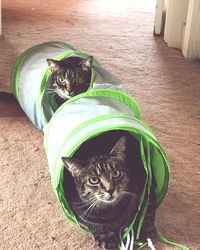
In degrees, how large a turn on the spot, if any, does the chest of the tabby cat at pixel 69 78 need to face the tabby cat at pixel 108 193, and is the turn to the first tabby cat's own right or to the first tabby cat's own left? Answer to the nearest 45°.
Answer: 0° — it already faces it

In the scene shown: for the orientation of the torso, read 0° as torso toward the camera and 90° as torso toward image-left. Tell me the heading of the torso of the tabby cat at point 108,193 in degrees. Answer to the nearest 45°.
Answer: approximately 0°

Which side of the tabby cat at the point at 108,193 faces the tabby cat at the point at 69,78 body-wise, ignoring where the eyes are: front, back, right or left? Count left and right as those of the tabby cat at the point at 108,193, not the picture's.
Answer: back

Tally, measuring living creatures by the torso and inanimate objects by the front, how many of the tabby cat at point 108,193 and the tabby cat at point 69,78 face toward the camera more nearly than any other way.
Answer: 2

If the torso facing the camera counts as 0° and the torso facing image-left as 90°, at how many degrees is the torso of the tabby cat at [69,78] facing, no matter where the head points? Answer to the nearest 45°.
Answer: approximately 0°
